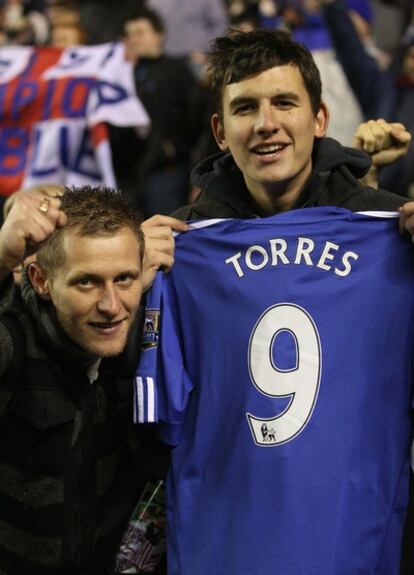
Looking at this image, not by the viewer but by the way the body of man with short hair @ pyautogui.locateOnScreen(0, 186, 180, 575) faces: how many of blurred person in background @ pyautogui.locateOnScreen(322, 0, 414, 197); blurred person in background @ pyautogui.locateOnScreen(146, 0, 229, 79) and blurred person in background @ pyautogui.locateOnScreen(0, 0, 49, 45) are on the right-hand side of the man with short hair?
0

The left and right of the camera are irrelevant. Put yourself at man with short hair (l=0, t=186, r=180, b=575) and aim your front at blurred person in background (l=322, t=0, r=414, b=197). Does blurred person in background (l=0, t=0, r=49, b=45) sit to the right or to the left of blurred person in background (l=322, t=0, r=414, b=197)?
left

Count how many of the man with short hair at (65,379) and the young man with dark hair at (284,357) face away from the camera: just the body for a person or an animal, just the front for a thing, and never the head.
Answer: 0

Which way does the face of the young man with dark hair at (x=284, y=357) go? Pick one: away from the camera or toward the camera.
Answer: toward the camera

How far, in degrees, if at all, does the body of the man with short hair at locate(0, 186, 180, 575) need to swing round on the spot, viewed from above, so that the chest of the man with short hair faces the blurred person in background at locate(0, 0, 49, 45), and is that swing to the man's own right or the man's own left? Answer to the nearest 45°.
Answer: approximately 135° to the man's own left

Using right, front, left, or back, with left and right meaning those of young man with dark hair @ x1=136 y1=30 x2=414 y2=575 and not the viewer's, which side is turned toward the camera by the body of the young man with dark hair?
front

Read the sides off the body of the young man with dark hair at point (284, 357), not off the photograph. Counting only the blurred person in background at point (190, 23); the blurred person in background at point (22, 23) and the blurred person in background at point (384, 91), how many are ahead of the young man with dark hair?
0

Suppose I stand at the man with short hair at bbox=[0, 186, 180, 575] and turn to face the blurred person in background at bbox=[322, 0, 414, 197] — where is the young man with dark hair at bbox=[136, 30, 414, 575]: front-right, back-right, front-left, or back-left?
front-right

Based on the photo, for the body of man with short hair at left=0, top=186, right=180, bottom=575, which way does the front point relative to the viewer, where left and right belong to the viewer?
facing the viewer and to the right of the viewer

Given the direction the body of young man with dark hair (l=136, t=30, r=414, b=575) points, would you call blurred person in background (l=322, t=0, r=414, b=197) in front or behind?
behind

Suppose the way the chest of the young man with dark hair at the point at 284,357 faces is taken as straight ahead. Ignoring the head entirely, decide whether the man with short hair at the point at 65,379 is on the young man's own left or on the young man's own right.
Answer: on the young man's own right

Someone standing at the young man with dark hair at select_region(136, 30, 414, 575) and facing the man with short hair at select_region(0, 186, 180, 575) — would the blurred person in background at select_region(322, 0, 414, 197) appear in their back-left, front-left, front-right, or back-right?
back-right
